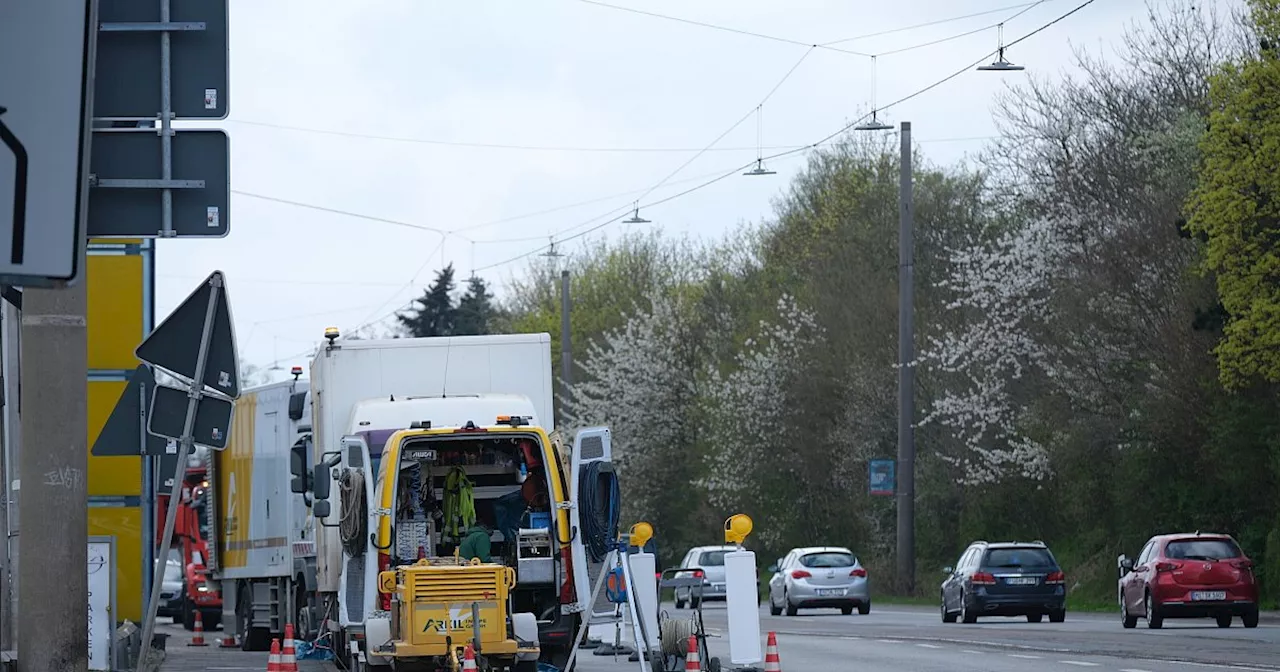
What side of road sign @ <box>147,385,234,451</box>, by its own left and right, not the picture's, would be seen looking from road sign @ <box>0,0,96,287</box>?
back

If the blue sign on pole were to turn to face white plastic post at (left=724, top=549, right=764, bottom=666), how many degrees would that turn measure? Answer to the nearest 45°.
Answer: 0° — it already faces it

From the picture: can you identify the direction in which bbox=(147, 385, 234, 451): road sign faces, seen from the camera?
facing away from the viewer

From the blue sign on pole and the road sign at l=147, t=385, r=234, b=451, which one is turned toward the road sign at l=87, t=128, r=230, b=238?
the blue sign on pole

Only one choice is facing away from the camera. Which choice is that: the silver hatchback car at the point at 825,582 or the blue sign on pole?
the silver hatchback car

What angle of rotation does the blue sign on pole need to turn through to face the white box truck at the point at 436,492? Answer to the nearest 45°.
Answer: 0° — it already faces it

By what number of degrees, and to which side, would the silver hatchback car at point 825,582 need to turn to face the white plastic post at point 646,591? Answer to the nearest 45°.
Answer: approximately 180°

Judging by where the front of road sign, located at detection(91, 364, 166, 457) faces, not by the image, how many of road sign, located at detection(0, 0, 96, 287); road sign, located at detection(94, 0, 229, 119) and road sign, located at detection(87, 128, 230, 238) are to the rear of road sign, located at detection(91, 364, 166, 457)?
3

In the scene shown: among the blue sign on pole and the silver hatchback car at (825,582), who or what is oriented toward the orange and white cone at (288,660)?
the blue sign on pole

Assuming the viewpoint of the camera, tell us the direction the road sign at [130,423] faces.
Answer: facing away from the viewer

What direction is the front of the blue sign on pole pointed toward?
toward the camera

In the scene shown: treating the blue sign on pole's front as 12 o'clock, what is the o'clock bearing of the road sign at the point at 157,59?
The road sign is roughly at 12 o'clock from the blue sign on pole.

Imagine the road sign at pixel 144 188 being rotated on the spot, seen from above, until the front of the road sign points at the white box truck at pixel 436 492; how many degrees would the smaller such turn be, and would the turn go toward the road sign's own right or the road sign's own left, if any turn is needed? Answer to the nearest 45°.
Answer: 0° — it already faces it

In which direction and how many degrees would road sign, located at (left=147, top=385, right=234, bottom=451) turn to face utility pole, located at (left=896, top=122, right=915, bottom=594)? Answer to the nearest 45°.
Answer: approximately 45° to its right

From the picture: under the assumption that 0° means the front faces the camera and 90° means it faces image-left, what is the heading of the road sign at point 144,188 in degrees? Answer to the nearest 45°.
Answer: approximately 180°

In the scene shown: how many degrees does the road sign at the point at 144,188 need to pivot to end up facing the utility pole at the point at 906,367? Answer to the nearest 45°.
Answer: approximately 45° to its right

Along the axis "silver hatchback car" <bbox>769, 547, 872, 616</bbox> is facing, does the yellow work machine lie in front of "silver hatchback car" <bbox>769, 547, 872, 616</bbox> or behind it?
behind

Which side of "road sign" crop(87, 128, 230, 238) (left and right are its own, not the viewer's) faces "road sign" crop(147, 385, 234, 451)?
front
